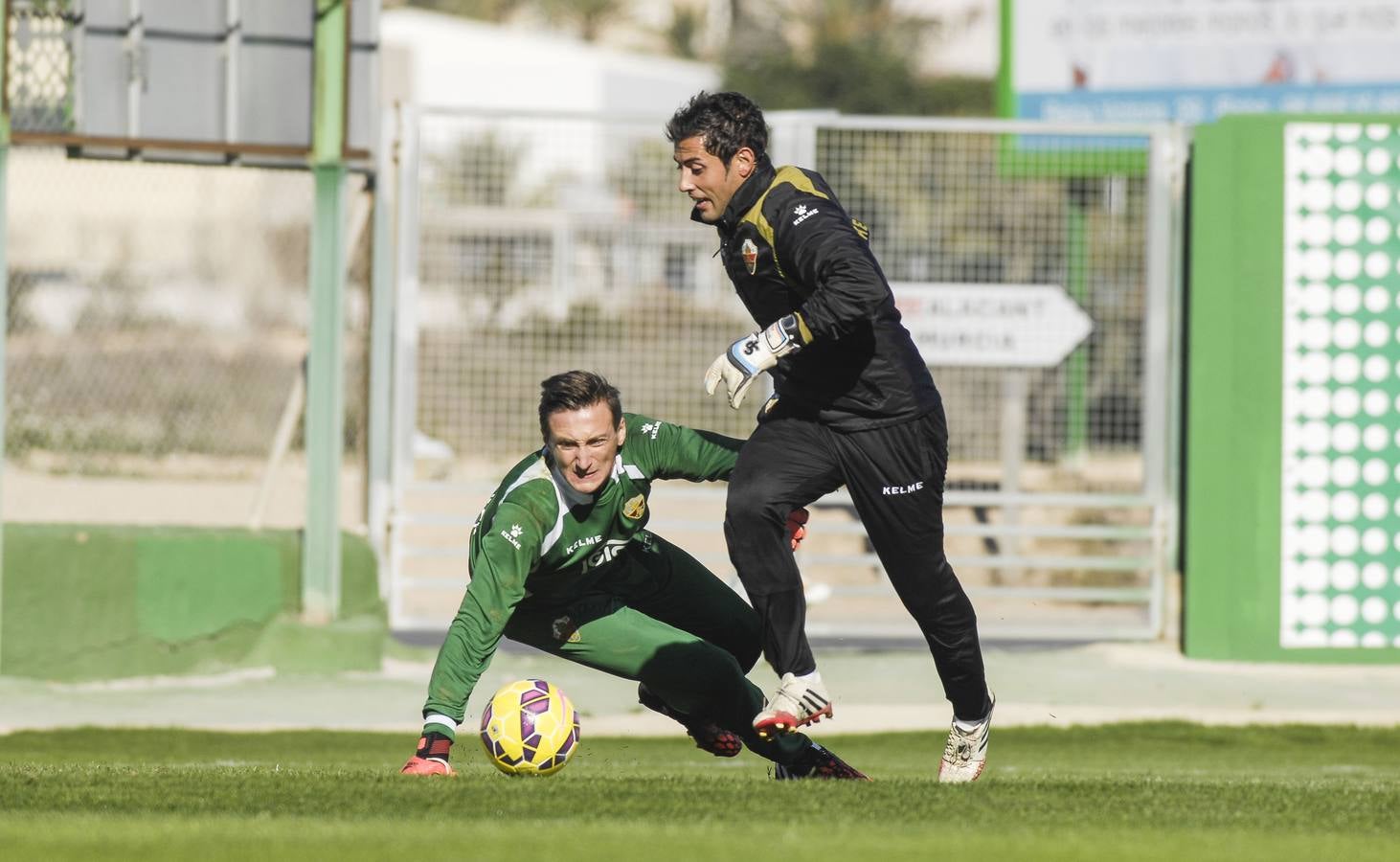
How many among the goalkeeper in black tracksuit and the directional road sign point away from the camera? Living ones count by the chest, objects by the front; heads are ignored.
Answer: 0

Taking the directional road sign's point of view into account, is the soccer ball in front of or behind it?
in front

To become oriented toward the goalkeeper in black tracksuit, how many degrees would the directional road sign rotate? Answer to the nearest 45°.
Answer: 0° — it already faces them

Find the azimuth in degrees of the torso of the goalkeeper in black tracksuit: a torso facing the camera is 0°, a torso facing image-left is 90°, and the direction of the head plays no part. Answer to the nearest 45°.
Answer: approximately 45°

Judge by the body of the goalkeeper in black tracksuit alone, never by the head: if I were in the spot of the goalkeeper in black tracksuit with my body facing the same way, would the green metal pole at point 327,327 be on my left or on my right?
on my right

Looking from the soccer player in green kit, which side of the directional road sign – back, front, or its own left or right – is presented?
front

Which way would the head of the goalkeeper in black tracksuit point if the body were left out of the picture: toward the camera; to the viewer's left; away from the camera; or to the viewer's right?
to the viewer's left

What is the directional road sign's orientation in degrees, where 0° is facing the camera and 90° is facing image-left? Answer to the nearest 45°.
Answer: approximately 0°

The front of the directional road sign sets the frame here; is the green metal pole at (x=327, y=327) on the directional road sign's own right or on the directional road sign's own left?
on the directional road sign's own right

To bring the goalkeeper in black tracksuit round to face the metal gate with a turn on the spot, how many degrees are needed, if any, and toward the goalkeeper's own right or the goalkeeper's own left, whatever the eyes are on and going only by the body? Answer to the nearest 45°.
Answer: approximately 135° to the goalkeeper's own right

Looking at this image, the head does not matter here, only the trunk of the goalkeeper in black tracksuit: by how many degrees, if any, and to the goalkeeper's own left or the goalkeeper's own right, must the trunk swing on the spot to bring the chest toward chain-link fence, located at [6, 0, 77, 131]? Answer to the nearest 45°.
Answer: approximately 90° to the goalkeeper's own right
